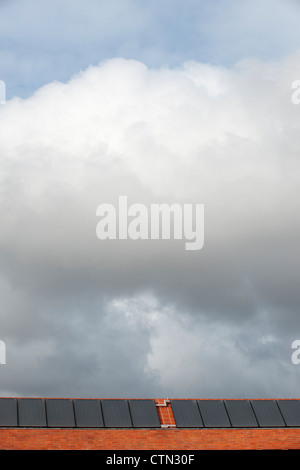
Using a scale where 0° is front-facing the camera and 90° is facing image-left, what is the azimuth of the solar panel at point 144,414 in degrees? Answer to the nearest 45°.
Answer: approximately 0°
